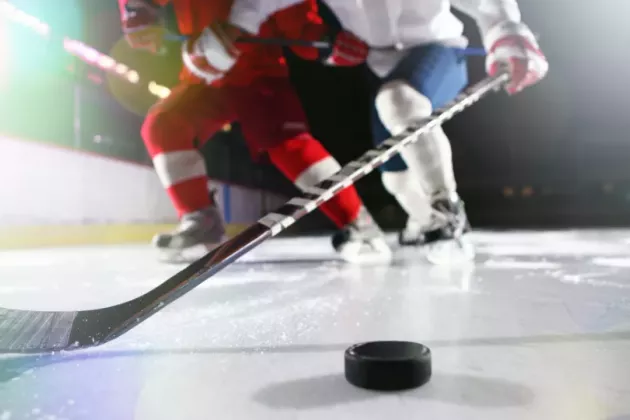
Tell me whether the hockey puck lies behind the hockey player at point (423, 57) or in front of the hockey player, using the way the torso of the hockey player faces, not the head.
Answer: in front
